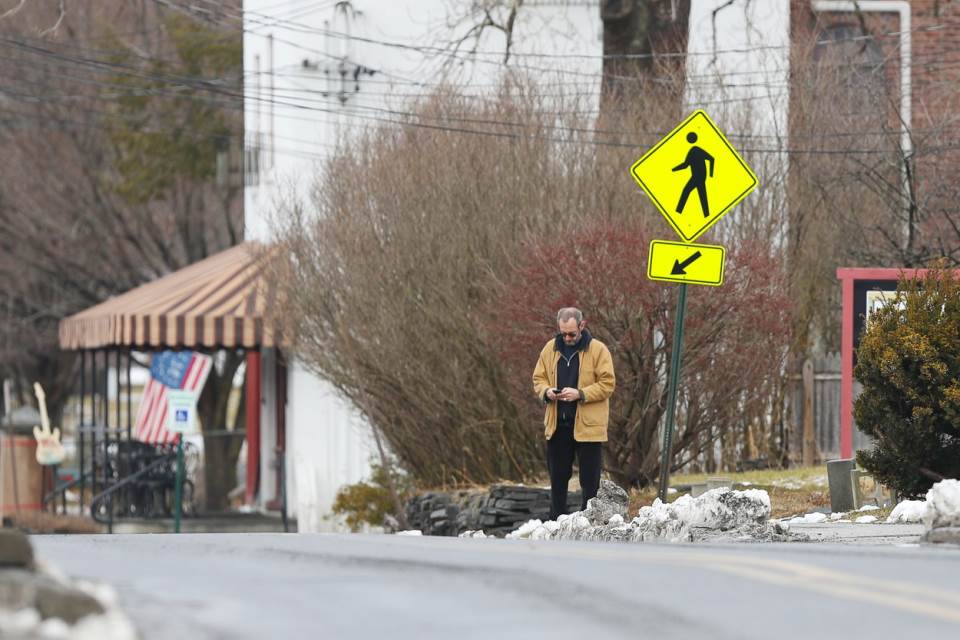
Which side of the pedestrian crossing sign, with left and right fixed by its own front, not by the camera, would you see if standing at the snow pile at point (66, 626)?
front

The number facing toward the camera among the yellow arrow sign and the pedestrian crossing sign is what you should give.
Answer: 2

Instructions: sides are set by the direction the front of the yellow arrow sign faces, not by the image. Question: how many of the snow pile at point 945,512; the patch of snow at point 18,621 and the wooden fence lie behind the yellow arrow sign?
1

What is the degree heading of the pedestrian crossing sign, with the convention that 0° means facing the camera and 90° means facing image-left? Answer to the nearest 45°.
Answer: approximately 0°

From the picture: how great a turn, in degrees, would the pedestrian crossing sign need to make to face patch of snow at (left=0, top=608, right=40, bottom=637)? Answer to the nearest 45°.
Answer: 0° — it already faces it
